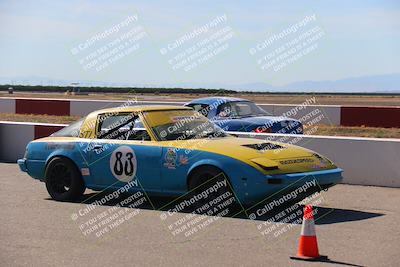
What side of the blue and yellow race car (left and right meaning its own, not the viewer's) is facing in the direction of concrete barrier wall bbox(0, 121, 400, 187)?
left

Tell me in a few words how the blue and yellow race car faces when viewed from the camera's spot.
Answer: facing the viewer and to the right of the viewer

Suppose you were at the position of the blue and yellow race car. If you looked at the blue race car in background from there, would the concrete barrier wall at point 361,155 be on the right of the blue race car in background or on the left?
right

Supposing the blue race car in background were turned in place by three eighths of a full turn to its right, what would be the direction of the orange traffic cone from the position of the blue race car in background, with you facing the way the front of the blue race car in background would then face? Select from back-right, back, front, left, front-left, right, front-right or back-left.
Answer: left

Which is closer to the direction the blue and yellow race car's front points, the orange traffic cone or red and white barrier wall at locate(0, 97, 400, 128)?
the orange traffic cone

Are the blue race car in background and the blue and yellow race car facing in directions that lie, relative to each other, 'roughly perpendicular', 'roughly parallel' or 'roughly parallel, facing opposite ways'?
roughly parallel

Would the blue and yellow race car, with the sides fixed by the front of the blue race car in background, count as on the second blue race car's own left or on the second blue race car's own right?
on the second blue race car's own right

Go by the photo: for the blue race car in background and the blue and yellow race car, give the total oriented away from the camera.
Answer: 0
